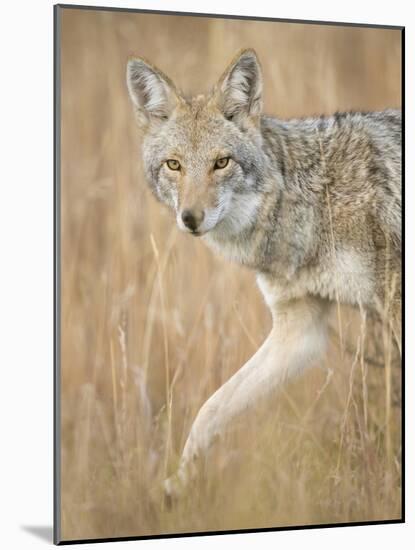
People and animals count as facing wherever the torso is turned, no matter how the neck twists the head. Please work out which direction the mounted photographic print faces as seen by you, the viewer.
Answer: facing the viewer and to the right of the viewer
